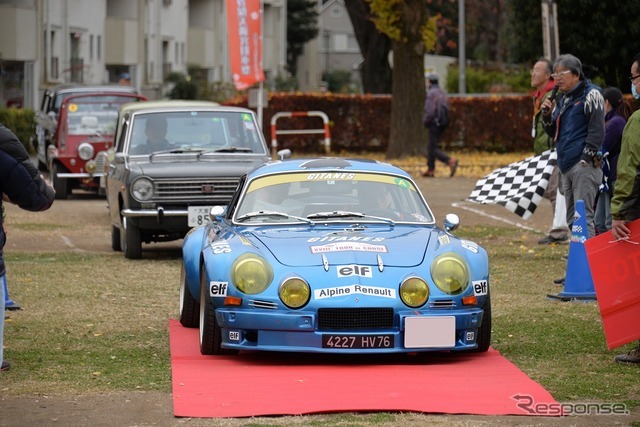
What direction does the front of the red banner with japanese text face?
toward the camera

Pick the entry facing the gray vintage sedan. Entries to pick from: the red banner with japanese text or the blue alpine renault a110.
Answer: the red banner with japanese text

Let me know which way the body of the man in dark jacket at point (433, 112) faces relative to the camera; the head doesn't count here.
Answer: to the viewer's left

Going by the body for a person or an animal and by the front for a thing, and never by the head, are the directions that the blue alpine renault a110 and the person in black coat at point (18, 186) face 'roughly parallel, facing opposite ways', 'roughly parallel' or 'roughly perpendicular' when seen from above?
roughly perpendicular

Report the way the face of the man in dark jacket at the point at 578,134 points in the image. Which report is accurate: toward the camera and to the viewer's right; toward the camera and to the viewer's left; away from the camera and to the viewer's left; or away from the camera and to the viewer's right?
toward the camera and to the viewer's left

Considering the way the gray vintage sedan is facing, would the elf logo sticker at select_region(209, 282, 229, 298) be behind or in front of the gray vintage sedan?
in front

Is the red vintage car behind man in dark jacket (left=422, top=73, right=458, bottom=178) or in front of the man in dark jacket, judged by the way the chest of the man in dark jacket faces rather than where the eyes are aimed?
in front

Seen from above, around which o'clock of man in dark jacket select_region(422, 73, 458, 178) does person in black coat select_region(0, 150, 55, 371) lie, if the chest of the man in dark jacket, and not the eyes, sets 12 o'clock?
The person in black coat is roughly at 9 o'clock from the man in dark jacket.

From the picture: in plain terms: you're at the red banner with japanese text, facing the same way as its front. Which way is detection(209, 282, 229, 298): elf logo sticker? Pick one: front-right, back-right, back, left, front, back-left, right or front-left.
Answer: front

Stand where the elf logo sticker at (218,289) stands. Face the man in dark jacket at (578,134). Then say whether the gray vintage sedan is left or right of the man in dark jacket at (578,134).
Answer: left

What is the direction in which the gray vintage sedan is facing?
toward the camera

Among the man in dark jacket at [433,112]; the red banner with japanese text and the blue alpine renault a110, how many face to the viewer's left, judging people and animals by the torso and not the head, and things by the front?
1

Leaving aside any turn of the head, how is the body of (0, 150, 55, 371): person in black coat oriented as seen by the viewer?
to the viewer's right

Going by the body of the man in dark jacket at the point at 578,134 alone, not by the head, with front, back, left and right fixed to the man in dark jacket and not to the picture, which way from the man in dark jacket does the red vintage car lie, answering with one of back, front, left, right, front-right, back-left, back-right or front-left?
right
